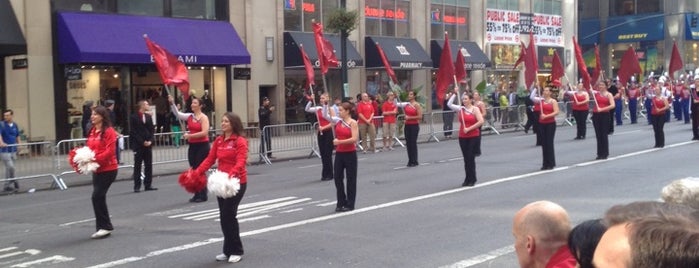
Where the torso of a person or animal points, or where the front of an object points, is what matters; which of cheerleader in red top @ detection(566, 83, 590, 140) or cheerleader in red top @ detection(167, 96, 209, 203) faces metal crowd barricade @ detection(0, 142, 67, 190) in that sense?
cheerleader in red top @ detection(566, 83, 590, 140)

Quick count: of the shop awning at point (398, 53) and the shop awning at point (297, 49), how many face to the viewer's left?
0

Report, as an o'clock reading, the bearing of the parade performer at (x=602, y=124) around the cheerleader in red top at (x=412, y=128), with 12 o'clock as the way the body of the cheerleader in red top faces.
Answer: The parade performer is roughly at 8 o'clock from the cheerleader in red top.

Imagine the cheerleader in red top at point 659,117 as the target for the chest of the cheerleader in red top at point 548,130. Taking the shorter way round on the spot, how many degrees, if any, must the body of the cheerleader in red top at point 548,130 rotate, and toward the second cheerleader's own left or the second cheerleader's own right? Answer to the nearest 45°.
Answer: approximately 180°

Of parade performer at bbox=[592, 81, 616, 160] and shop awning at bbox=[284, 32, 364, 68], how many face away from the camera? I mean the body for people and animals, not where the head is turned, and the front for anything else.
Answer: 0

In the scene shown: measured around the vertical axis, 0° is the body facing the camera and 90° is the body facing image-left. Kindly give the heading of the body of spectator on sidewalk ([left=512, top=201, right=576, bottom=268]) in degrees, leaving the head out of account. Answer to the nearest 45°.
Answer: approximately 135°

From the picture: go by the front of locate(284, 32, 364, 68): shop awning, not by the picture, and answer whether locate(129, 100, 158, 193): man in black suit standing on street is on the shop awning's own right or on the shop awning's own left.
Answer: on the shop awning's own right

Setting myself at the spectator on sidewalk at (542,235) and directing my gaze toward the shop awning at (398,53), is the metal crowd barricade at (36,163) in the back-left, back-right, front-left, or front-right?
front-left

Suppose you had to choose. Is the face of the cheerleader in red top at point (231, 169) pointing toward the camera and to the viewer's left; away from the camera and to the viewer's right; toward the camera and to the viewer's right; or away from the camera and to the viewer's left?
toward the camera and to the viewer's left

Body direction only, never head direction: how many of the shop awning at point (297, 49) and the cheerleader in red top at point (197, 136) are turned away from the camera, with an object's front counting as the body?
0

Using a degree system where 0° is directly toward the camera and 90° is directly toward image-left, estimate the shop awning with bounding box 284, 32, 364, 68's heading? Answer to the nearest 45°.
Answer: approximately 315°

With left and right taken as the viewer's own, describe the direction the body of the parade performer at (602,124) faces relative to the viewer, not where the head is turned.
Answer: facing the viewer and to the left of the viewer

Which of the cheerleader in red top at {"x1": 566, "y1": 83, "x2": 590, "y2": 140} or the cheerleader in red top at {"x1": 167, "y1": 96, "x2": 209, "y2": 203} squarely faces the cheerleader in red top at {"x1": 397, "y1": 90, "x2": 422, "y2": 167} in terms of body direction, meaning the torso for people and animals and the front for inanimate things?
the cheerleader in red top at {"x1": 566, "y1": 83, "x2": 590, "y2": 140}

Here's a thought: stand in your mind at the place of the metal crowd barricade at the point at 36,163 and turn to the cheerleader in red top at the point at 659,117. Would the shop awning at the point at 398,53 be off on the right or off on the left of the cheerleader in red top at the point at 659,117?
left
